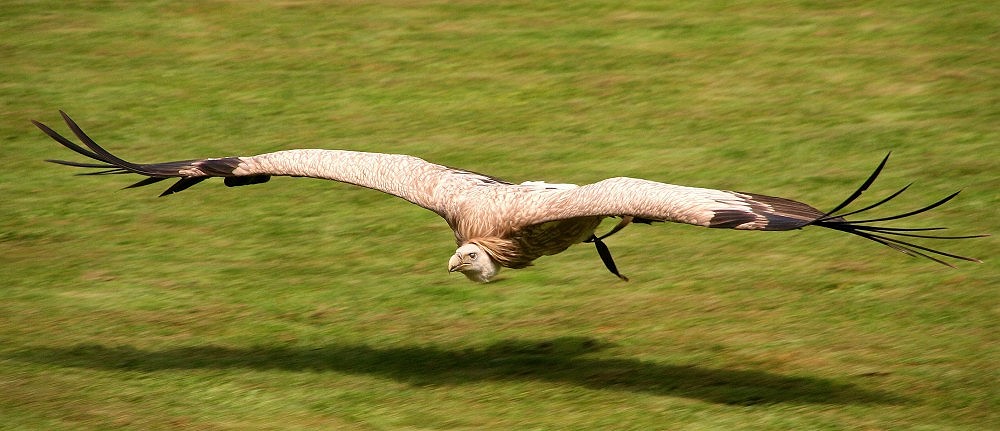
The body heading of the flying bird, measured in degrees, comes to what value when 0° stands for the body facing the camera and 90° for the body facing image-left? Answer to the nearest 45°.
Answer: approximately 45°
